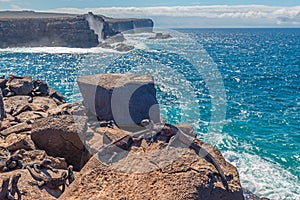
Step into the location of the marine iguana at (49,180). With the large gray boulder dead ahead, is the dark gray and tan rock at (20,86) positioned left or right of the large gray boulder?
left

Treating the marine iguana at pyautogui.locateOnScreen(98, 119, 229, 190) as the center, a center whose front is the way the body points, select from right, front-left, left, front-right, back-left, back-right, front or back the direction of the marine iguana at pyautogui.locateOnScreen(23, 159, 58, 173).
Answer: front

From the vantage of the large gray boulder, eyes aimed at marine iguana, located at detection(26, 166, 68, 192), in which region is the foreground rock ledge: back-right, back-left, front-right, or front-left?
front-left

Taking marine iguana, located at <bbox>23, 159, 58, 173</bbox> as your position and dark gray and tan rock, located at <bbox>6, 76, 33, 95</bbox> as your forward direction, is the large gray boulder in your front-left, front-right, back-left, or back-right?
front-right
